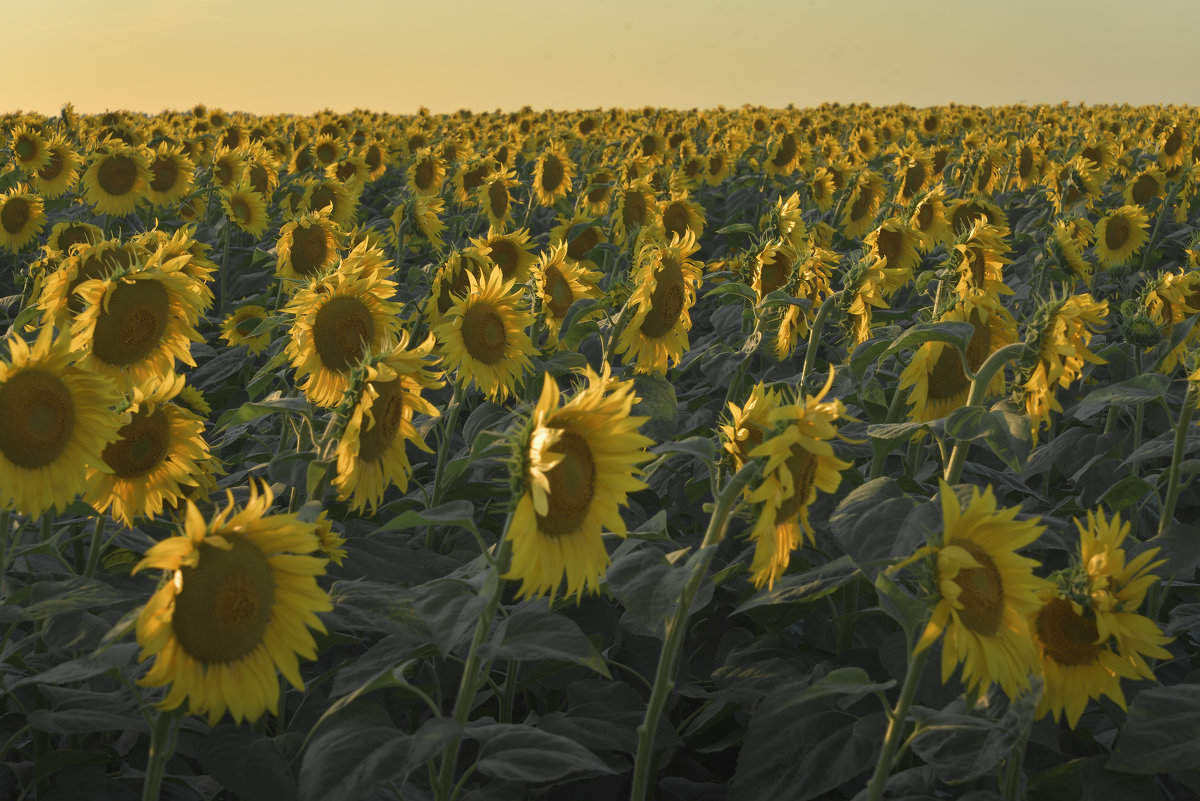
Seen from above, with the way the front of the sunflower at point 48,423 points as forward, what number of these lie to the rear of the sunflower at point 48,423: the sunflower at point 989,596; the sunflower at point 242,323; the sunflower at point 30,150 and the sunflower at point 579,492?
2

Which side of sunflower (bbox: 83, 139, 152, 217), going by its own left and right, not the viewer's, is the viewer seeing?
front

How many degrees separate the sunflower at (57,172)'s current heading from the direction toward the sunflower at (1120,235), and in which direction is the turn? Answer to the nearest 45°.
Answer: approximately 45° to its left

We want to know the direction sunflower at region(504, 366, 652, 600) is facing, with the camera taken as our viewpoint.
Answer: facing the viewer and to the right of the viewer

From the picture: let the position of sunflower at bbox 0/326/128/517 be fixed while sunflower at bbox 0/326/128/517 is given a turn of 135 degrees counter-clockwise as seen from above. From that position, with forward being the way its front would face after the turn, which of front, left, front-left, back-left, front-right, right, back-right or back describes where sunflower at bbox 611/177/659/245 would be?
front

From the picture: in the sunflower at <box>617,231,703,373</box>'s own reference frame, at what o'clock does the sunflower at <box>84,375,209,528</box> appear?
the sunflower at <box>84,375,209,528</box> is roughly at 3 o'clock from the sunflower at <box>617,231,703,373</box>.

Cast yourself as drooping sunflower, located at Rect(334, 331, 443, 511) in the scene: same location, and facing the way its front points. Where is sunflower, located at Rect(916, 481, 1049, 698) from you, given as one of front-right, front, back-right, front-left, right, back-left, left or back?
front

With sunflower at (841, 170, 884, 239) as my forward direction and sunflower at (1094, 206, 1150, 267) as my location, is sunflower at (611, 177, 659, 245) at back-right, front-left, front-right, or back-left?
front-left

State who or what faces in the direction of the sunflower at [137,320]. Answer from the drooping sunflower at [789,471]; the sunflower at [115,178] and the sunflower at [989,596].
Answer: the sunflower at [115,178]

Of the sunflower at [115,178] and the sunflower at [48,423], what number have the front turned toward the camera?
2

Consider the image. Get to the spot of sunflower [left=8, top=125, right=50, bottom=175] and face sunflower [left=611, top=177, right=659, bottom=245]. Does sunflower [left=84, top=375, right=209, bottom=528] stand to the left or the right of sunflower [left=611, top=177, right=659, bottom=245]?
right

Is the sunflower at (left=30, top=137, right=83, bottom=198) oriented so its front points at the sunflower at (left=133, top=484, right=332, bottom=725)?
yes

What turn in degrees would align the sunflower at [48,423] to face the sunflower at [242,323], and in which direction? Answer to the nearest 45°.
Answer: approximately 180°
